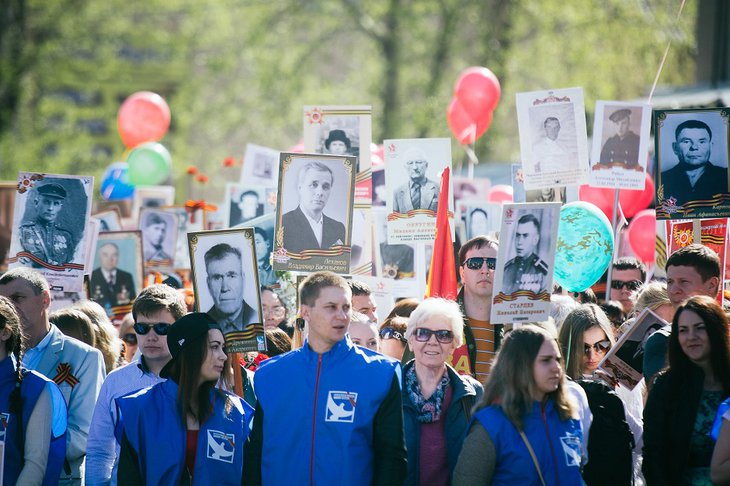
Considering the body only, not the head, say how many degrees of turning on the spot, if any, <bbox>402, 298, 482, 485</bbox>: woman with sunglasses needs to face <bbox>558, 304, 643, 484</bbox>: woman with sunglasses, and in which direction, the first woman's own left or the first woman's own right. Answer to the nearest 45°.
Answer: approximately 135° to the first woman's own left

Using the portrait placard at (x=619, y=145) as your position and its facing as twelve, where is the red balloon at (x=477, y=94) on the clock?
The red balloon is roughly at 5 o'clock from the portrait placard.

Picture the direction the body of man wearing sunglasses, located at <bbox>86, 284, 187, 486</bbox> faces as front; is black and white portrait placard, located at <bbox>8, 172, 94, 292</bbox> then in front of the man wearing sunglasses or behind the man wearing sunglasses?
behind

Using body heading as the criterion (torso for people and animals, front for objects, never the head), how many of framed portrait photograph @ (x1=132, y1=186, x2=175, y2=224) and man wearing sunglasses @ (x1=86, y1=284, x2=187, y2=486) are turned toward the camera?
2

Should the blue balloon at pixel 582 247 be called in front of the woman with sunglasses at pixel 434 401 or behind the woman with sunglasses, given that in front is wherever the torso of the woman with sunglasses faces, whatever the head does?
behind

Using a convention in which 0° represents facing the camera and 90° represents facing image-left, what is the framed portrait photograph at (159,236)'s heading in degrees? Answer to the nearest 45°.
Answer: approximately 0°
